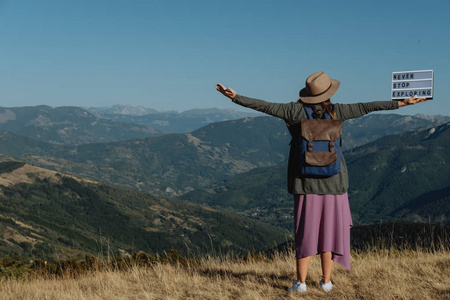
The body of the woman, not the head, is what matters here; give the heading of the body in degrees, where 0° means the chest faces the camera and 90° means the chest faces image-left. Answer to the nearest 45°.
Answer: approximately 180°

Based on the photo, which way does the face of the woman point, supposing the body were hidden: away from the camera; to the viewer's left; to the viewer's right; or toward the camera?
away from the camera
